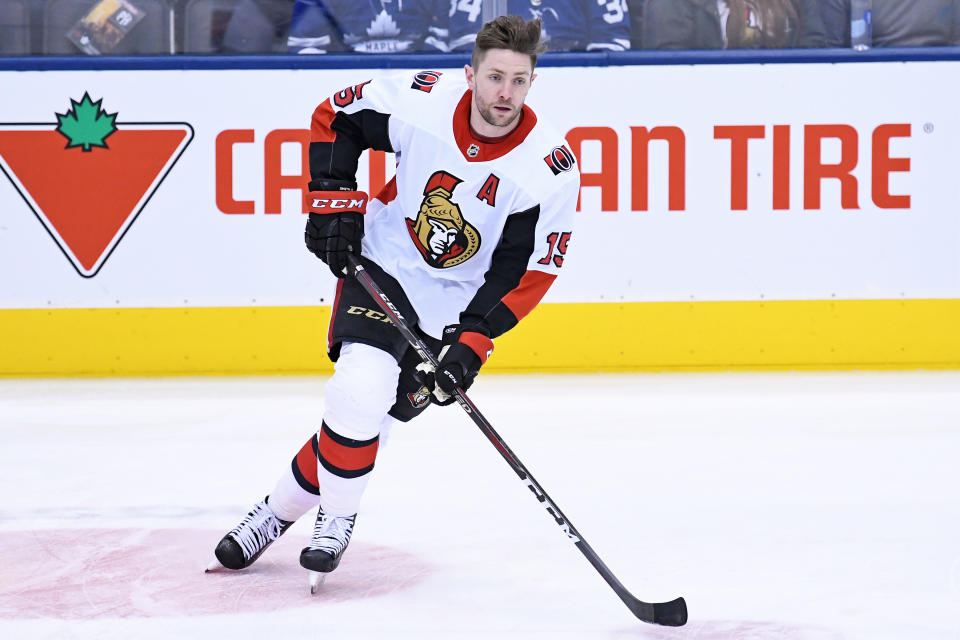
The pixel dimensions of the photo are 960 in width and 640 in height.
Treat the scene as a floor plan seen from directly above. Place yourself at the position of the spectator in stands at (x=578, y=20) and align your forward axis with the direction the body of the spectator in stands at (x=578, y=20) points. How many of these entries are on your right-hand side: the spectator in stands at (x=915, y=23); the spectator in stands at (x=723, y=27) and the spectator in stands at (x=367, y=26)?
1

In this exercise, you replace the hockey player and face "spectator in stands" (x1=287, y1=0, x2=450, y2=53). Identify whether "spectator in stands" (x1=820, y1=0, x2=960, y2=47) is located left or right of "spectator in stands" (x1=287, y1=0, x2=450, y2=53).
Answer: right

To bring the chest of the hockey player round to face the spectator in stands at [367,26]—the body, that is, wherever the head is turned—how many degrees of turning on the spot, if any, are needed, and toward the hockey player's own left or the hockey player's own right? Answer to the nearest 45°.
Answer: approximately 180°

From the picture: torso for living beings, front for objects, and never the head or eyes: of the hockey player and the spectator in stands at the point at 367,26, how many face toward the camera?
2

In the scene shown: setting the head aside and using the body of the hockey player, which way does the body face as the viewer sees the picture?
toward the camera

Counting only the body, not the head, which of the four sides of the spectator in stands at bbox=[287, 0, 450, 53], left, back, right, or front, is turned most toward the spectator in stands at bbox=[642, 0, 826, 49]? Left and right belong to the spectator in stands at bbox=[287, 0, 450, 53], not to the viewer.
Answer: left

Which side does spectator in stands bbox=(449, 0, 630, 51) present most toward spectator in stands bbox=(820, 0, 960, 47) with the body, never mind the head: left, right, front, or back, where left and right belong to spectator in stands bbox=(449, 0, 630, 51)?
left

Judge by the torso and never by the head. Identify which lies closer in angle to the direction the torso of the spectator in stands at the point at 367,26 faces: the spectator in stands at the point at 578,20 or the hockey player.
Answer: the hockey player

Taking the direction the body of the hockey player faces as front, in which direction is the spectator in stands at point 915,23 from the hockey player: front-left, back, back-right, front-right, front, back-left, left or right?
back-left

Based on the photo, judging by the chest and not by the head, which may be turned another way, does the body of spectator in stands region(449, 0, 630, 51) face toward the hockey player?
yes

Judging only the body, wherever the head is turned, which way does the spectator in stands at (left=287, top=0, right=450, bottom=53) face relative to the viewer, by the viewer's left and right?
facing the viewer

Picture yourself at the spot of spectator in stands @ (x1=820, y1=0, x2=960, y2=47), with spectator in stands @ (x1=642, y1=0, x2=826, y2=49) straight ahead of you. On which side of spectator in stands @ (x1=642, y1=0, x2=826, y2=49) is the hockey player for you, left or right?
left

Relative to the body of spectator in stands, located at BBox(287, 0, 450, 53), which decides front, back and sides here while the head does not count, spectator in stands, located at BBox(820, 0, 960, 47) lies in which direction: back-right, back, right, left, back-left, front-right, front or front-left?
left
